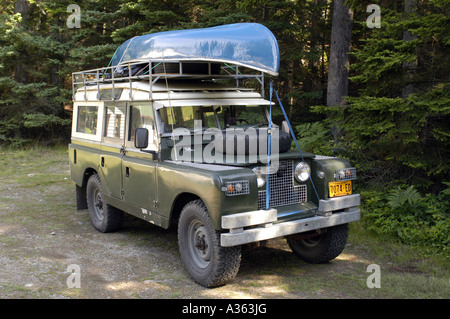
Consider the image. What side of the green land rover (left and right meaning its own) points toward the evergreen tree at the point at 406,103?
left

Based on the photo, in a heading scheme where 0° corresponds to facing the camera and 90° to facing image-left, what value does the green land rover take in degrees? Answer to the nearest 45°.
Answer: approximately 315°
